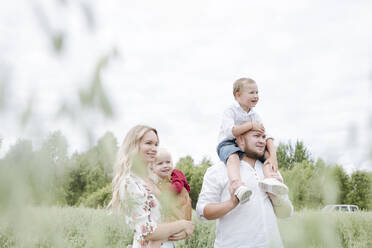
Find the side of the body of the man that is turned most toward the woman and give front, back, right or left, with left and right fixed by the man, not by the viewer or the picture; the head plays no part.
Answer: right

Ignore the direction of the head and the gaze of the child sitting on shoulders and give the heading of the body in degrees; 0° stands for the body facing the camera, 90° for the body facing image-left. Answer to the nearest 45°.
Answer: approximately 315°

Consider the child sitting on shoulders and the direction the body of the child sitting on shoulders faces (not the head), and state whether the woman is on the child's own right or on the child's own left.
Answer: on the child's own right

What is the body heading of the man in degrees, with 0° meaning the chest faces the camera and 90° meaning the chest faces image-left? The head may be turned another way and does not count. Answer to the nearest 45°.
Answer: approximately 315°
